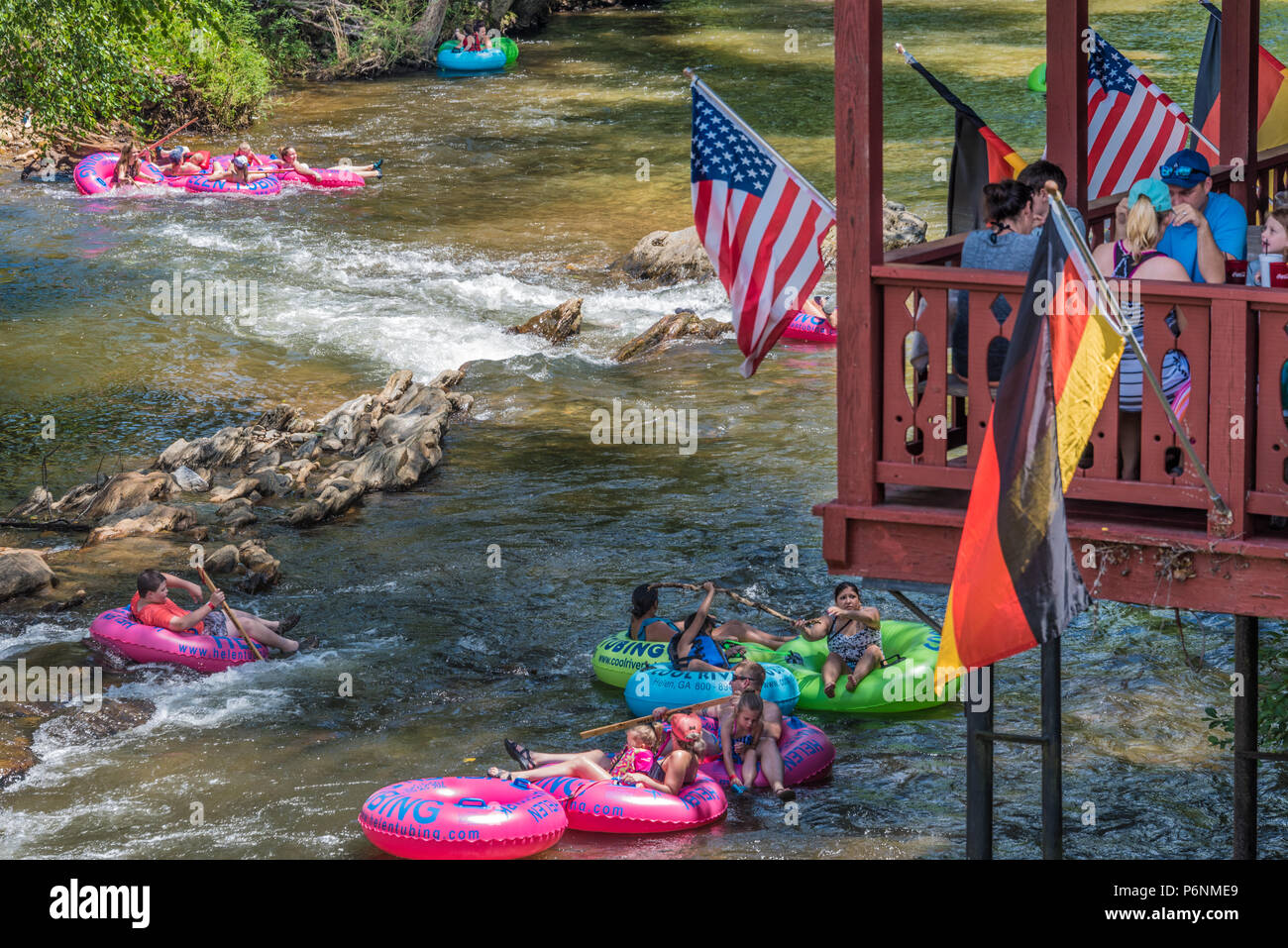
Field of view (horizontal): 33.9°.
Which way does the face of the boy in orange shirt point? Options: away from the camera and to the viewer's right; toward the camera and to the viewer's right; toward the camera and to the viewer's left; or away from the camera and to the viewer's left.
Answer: toward the camera and to the viewer's right

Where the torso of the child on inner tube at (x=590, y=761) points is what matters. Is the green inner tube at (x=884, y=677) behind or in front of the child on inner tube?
behind

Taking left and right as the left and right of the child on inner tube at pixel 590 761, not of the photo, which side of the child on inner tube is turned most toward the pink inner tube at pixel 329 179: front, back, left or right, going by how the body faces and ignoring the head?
right

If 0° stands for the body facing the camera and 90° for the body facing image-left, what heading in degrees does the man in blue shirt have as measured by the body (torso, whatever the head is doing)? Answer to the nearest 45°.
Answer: approximately 45°

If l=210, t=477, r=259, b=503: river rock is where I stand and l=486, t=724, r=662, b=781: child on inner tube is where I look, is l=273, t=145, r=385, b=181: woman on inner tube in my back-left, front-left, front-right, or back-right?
back-left

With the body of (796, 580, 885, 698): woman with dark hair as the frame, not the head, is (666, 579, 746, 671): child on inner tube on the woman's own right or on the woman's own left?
on the woman's own right

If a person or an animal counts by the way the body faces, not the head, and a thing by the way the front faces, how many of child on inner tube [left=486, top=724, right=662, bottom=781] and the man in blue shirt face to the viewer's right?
0

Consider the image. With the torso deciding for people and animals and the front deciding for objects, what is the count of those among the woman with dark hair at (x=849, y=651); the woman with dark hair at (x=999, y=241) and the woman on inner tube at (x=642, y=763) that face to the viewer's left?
1

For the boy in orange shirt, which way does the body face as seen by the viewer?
to the viewer's right

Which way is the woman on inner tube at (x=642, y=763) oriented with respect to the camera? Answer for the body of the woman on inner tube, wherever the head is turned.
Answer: to the viewer's left

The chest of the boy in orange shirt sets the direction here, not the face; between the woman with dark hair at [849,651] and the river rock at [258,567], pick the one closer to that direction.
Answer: the woman with dark hair
